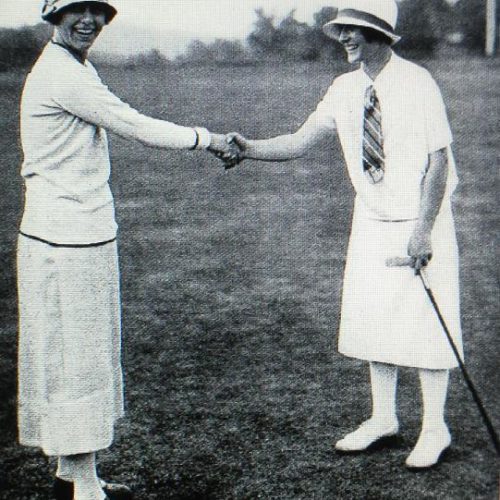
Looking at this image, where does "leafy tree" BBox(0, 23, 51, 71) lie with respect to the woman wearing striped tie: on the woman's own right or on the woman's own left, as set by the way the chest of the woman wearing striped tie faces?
on the woman's own right

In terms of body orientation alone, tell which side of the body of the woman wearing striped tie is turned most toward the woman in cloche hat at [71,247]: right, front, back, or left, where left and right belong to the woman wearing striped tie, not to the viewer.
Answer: front

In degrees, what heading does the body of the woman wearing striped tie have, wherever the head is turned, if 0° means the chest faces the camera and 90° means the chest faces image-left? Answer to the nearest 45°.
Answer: approximately 45°
